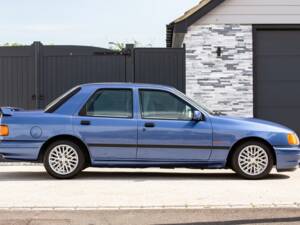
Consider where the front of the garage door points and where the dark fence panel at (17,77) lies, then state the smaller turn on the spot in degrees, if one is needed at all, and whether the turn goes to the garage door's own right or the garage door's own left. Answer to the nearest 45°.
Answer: approximately 90° to the garage door's own right

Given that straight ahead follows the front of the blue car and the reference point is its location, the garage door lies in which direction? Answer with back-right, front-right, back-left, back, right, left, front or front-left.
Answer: front-left

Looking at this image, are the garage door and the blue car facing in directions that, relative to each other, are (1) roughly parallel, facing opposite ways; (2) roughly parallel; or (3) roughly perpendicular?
roughly perpendicular

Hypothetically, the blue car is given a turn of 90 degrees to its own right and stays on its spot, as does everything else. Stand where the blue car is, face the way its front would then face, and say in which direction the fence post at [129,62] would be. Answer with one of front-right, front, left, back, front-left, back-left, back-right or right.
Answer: back

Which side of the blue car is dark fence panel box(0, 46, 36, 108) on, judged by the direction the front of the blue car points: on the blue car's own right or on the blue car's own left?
on the blue car's own left

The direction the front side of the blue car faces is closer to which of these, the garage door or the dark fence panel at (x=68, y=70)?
the garage door

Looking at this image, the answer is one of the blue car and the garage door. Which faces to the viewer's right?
the blue car

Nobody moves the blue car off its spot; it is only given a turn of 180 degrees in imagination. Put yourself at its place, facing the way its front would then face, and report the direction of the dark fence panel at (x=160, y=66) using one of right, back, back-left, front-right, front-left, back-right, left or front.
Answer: right

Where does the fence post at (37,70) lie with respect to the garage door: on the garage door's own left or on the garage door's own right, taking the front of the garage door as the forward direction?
on the garage door's own right

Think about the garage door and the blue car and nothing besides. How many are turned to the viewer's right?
1

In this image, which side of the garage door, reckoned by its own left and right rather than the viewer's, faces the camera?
front

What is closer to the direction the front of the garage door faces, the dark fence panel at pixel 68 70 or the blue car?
the blue car

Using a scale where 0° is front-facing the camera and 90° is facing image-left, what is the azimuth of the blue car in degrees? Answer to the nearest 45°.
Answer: approximately 270°

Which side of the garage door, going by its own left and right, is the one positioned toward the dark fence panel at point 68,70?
right

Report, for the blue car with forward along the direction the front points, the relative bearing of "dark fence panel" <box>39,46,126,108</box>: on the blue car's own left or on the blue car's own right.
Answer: on the blue car's own left

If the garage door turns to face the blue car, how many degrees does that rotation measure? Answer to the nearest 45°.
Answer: approximately 45° to its right

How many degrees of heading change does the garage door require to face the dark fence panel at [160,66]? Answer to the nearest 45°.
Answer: approximately 90° to its right
